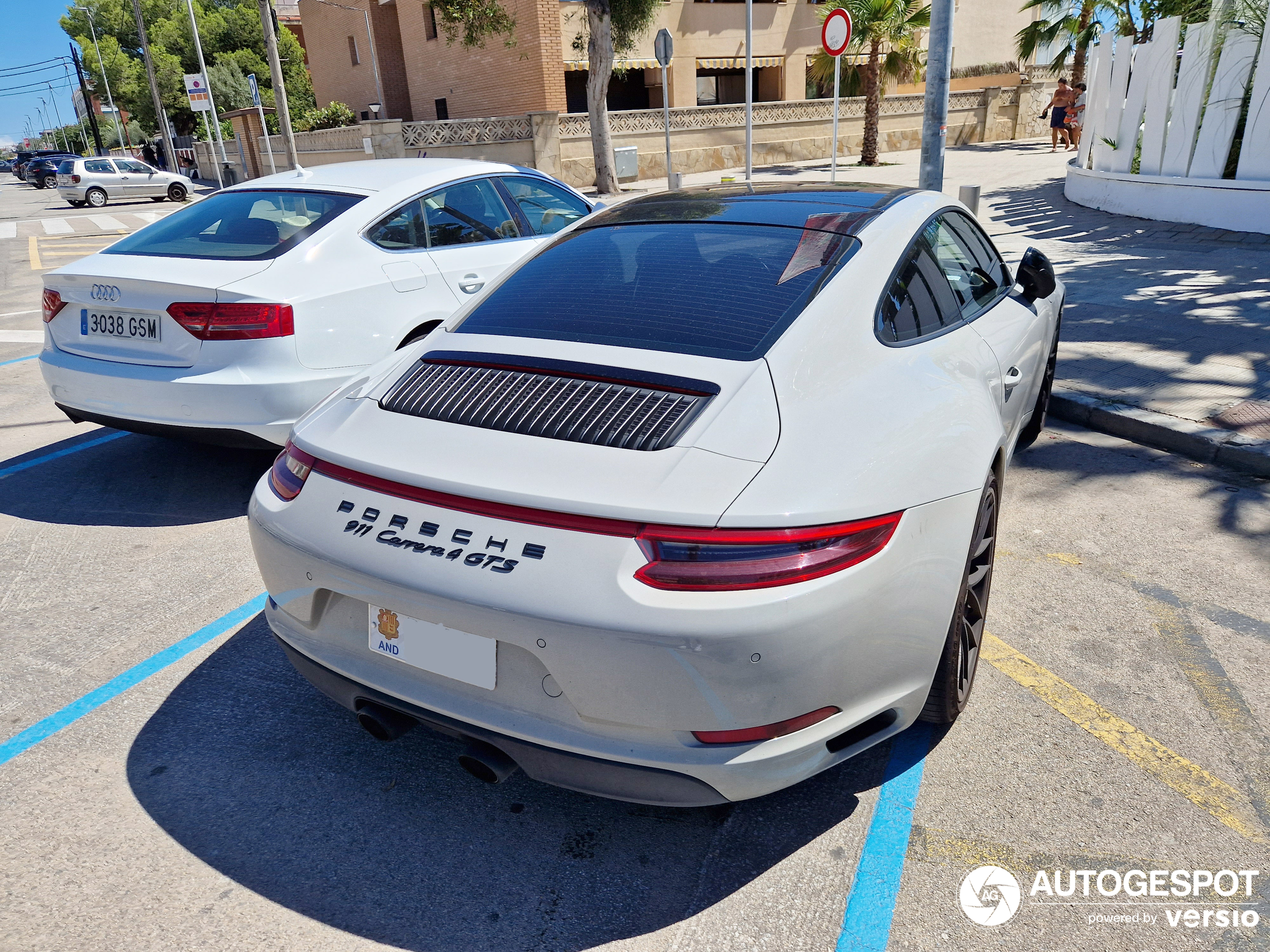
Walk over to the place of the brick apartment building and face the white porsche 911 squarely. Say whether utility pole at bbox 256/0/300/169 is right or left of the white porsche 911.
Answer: right

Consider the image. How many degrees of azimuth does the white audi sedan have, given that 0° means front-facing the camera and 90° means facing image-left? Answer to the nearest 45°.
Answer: approximately 225°

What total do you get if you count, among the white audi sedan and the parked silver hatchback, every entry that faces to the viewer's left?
0

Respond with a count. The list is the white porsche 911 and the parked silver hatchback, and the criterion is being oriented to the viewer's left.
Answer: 0

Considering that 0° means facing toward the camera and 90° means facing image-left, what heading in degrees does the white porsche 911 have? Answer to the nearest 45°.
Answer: approximately 225°

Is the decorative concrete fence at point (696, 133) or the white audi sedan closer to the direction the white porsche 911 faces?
the decorative concrete fence

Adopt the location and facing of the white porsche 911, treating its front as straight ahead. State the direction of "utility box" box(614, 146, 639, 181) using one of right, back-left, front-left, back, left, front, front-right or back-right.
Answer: front-left

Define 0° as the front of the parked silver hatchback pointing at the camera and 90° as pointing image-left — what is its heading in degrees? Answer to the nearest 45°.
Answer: approximately 225°

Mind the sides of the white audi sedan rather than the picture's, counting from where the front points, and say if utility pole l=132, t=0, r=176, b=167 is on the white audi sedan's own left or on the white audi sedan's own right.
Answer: on the white audi sedan's own left
